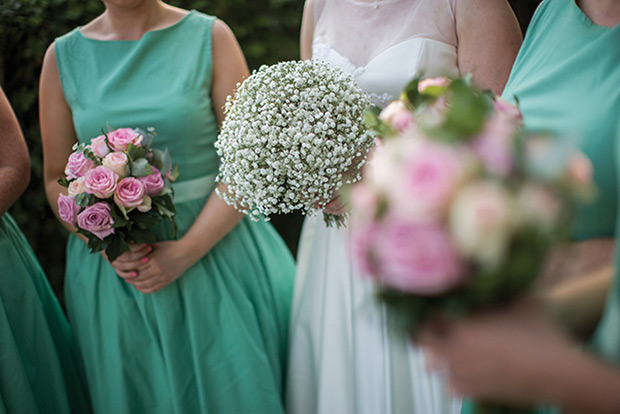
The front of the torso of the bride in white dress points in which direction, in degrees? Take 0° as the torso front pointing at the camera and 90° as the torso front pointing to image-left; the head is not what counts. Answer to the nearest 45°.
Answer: approximately 45°
